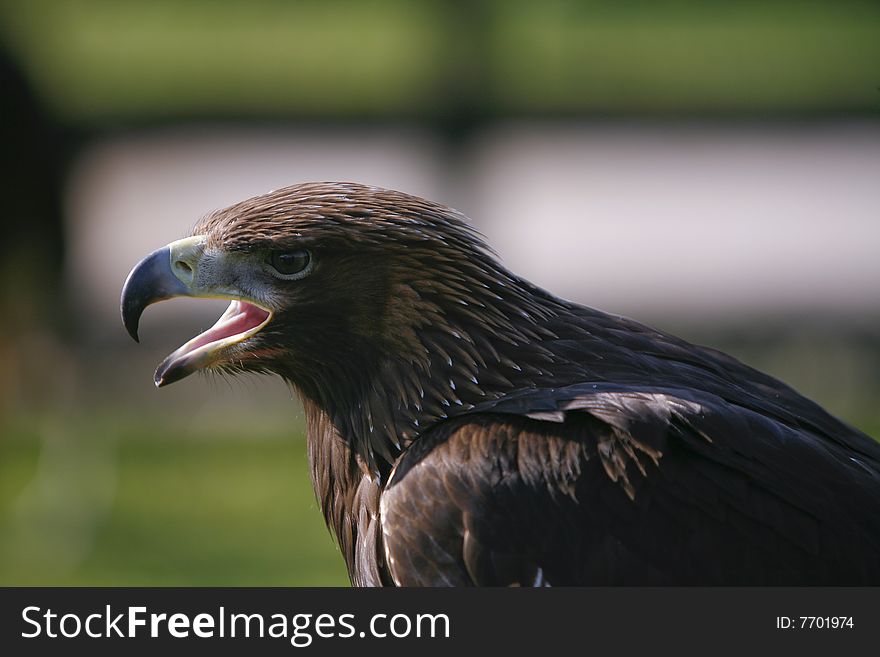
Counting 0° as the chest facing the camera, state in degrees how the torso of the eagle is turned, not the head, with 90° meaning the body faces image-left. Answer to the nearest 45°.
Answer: approximately 90°
